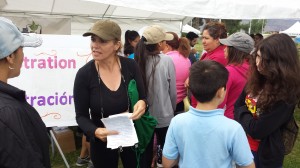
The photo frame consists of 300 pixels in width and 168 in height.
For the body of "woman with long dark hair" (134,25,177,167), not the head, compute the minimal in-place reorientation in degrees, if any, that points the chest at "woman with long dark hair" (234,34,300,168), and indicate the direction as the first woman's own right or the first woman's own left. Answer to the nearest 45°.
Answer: approximately 90° to the first woman's own right

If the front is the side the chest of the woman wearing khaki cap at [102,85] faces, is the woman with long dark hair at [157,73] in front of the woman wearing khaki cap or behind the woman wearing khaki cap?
behind

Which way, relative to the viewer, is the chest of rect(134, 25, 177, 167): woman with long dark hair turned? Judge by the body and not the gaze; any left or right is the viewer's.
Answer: facing away from the viewer and to the right of the viewer

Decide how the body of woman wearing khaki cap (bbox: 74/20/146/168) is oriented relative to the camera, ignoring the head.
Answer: toward the camera

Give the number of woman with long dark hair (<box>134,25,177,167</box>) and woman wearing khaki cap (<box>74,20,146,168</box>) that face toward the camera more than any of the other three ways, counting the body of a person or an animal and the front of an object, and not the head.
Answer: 1

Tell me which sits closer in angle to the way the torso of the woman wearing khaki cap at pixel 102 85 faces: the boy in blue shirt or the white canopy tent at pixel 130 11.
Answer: the boy in blue shirt

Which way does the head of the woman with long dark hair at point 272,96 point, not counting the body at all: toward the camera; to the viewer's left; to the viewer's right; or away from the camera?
to the viewer's left

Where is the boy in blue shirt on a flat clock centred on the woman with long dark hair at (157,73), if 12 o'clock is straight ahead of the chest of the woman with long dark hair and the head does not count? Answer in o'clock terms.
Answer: The boy in blue shirt is roughly at 4 o'clock from the woman with long dark hair.

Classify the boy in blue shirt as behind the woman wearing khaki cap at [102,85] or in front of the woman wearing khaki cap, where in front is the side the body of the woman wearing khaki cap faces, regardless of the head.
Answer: in front

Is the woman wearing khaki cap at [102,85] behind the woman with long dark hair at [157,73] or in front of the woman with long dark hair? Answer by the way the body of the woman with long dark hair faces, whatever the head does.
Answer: behind

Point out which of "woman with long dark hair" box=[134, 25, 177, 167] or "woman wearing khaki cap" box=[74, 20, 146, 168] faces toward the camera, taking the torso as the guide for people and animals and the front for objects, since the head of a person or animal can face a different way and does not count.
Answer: the woman wearing khaki cap

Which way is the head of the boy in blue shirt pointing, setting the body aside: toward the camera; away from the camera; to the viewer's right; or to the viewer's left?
away from the camera

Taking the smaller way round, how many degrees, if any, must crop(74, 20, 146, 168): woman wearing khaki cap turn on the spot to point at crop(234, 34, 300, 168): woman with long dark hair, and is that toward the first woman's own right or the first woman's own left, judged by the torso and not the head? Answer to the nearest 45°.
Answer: approximately 45° to the first woman's own left

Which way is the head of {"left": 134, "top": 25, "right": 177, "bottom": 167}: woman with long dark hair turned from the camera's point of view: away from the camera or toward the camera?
away from the camera
